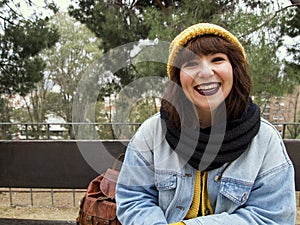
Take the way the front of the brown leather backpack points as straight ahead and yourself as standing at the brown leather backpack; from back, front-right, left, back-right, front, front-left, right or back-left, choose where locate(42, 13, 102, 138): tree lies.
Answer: back

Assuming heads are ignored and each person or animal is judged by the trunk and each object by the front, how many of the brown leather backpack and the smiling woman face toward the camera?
2

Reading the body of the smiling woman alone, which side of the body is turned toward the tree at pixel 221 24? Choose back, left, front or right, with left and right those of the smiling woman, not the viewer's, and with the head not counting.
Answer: back

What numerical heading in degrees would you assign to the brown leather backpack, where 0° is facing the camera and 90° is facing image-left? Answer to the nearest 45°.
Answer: approximately 0°

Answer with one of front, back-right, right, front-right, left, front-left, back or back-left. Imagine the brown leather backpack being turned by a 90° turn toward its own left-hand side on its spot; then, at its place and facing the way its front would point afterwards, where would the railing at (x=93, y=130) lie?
left

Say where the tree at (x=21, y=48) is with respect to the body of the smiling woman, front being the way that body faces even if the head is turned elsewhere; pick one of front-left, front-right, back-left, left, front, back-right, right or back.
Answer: back-right

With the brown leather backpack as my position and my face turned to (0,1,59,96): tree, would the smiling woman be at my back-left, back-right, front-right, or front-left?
back-right

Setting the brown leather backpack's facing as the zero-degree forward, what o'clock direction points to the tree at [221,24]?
The tree is roughly at 7 o'clock from the brown leather backpack.
